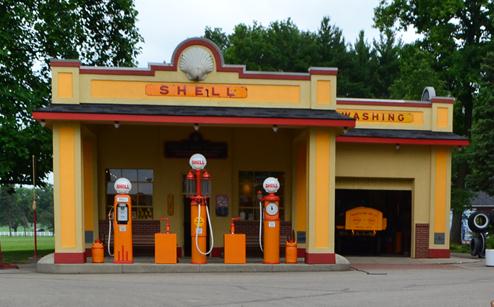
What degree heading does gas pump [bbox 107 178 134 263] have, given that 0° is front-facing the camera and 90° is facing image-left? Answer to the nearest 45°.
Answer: approximately 0°

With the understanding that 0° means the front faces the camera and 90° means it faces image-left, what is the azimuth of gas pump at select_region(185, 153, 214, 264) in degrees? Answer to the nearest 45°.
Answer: approximately 0°
